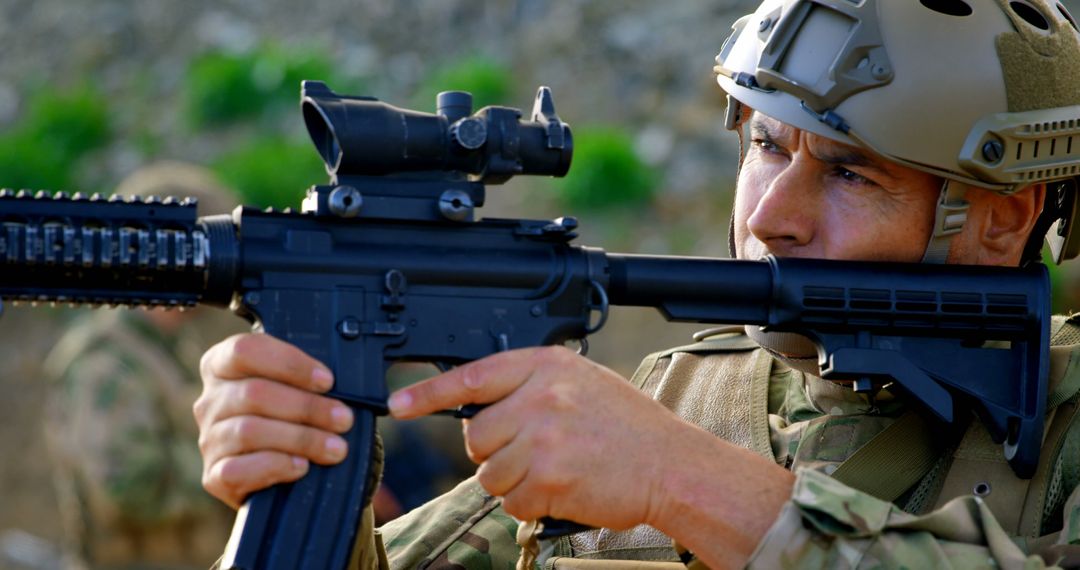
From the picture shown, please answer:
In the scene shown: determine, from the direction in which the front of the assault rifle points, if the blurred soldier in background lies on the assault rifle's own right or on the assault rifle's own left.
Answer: on the assault rifle's own right

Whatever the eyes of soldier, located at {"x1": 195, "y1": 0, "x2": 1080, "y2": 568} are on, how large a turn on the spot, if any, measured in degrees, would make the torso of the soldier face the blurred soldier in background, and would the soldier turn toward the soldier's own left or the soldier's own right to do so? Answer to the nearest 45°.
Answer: approximately 90° to the soldier's own right

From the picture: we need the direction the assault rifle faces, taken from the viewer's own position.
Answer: facing to the left of the viewer
